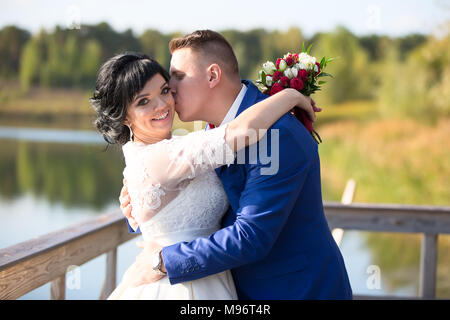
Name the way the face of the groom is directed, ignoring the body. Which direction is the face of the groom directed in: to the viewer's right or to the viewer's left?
to the viewer's left

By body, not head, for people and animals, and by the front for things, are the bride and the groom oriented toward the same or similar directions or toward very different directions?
very different directions

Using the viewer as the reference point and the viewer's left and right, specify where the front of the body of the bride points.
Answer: facing to the right of the viewer

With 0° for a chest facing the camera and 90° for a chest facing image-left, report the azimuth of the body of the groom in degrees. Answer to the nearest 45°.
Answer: approximately 90°
